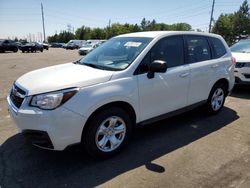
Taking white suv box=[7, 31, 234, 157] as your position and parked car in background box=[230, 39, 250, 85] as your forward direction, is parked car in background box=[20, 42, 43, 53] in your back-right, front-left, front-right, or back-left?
front-left

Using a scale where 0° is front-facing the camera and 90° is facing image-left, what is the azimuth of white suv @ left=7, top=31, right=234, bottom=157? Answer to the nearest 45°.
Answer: approximately 45°

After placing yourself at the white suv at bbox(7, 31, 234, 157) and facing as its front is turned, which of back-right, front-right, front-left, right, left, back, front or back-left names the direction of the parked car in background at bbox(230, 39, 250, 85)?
back

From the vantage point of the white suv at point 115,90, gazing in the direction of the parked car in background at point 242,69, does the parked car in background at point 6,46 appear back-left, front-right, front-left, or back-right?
front-left

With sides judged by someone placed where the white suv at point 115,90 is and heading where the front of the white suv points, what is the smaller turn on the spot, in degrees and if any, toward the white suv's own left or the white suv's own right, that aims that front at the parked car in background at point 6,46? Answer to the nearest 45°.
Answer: approximately 90° to the white suv's own right

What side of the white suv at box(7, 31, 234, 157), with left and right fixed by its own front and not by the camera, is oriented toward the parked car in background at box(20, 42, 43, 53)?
right
